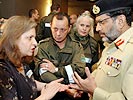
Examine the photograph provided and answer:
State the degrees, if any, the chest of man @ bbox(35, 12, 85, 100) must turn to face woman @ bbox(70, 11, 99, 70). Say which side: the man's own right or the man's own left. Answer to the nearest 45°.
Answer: approximately 135° to the man's own left

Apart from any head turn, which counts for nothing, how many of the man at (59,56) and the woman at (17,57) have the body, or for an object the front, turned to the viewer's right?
1

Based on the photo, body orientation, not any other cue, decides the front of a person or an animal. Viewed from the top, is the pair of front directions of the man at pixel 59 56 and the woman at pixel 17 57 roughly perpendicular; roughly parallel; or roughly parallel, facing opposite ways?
roughly perpendicular

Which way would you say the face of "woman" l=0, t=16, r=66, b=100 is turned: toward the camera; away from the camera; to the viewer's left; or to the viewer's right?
to the viewer's right

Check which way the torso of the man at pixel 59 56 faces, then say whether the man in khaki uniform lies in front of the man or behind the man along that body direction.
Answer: in front

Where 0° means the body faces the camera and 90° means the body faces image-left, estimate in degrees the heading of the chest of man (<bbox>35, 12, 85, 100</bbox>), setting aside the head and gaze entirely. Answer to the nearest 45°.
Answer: approximately 0°

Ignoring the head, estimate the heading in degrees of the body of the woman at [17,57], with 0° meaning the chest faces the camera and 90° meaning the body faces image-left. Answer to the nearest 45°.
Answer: approximately 270°

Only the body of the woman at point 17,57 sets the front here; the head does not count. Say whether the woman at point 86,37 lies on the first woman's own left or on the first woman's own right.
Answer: on the first woman's own left

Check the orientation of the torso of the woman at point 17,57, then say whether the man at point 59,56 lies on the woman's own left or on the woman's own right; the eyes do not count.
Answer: on the woman's own left

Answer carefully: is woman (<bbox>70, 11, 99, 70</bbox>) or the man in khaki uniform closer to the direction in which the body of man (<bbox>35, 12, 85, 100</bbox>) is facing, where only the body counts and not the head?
the man in khaki uniform
